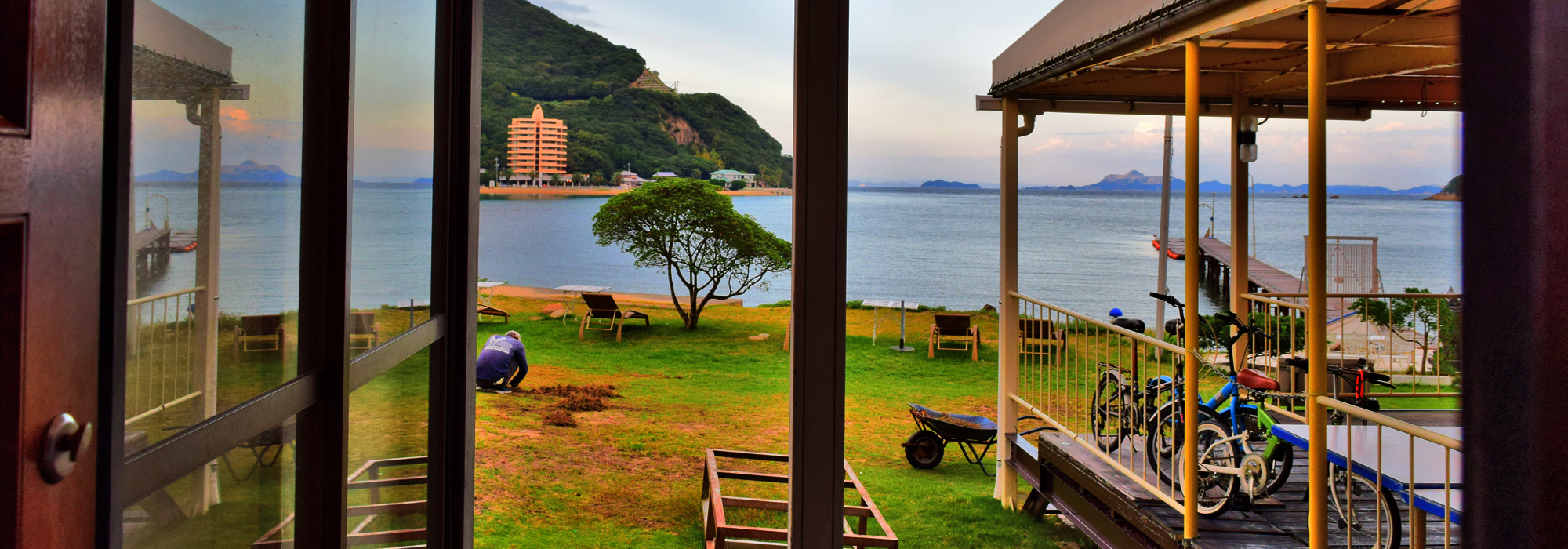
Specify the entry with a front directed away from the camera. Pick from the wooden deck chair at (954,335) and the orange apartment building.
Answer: the wooden deck chair

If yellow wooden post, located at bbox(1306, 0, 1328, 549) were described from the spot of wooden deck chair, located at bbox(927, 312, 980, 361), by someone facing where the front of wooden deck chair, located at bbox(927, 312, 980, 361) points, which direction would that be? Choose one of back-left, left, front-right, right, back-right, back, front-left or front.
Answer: back

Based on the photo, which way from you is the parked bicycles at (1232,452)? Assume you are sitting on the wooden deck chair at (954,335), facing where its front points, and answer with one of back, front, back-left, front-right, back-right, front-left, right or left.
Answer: back

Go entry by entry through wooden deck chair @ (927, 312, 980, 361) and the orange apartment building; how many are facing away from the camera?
1

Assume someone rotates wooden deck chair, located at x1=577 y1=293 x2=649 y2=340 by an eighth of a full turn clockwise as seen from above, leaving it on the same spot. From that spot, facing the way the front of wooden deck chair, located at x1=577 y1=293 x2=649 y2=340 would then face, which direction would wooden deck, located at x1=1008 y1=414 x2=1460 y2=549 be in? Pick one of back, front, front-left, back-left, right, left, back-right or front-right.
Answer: right

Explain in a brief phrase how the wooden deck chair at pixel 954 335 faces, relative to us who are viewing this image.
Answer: facing away from the viewer

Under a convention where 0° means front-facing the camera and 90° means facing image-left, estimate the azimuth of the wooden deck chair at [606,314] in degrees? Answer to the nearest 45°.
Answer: approximately 225°

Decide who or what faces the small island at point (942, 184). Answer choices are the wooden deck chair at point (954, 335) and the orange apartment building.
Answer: the wooden deck chair

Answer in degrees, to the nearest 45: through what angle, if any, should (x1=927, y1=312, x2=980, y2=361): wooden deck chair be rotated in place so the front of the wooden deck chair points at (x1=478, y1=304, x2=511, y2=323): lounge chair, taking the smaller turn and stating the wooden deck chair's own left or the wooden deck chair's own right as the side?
approximately 90° to the wooden deck chair's own left

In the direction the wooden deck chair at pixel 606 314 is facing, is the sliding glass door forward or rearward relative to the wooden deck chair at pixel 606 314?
rearward
